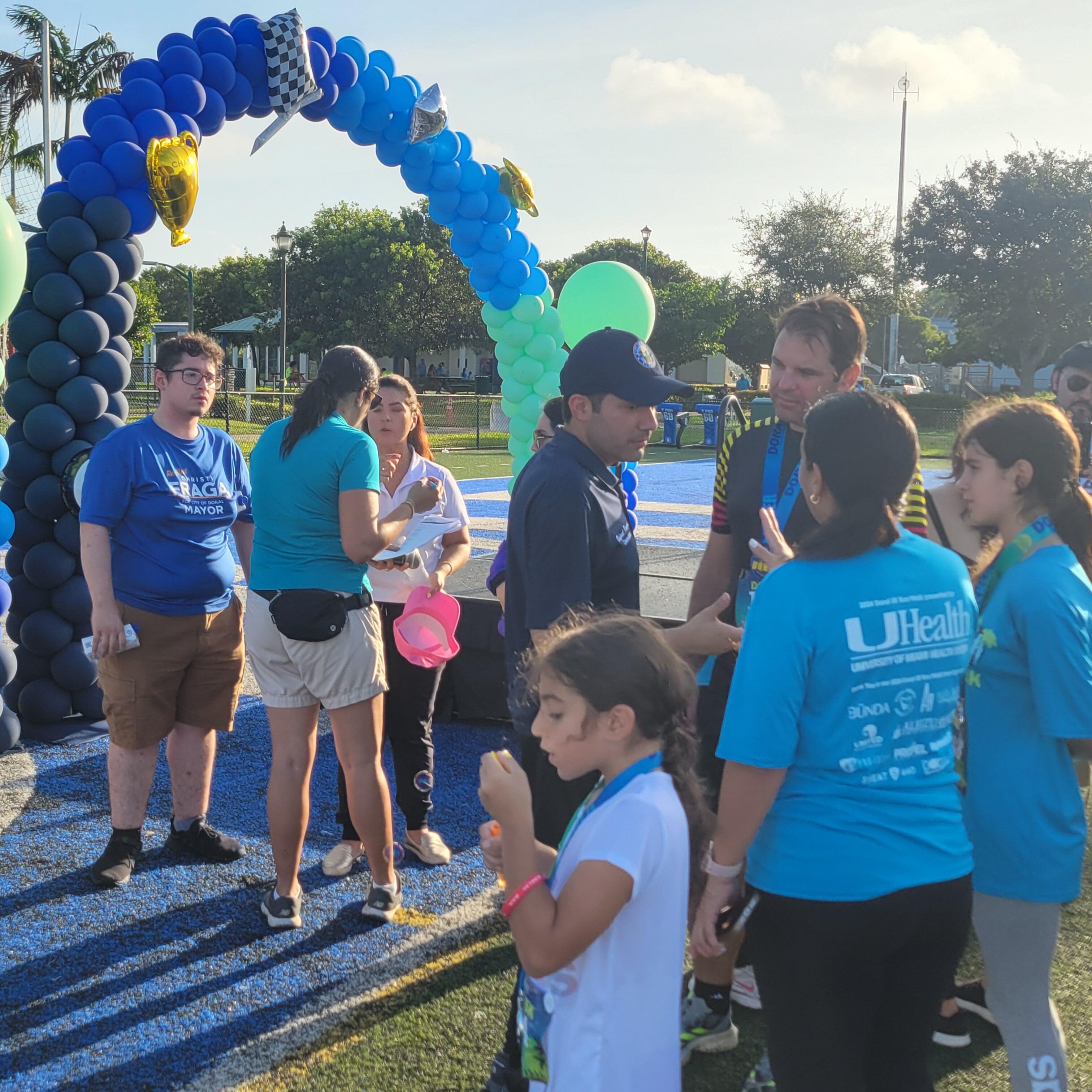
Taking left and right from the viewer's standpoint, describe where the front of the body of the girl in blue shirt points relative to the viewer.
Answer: facing to the left of the viewer

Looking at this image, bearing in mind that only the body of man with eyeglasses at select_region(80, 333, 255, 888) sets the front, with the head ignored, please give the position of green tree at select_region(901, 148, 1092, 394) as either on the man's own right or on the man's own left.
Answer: on the man's own left

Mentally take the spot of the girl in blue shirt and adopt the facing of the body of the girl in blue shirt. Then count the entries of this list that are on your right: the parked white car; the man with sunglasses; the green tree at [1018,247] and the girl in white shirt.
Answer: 3

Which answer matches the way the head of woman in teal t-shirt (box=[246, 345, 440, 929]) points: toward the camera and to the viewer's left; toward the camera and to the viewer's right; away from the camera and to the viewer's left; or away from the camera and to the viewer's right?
away from the camera and to the viewer's right

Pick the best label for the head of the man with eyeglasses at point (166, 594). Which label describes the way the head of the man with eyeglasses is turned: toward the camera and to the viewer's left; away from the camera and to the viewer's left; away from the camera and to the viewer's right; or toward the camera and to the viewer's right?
toward the camera and to the viewer's right

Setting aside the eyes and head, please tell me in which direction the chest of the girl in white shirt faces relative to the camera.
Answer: to the viewer's left
